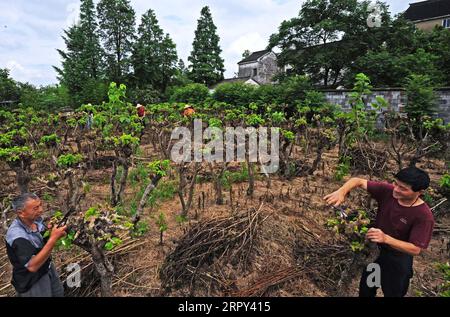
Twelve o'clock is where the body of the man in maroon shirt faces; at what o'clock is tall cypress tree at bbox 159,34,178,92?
The tall cypress tree is roughly at 3 o'clock from the man in maroon shirt.

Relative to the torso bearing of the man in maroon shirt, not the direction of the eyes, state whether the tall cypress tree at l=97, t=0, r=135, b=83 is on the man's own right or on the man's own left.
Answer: on the man's own right

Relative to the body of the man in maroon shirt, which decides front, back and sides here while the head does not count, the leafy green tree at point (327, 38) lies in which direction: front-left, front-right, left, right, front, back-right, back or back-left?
back-right

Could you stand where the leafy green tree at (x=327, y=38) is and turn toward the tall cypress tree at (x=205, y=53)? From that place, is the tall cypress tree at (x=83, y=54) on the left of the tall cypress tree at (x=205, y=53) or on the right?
left

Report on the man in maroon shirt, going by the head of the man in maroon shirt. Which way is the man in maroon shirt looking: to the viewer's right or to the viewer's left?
to the viewer's left

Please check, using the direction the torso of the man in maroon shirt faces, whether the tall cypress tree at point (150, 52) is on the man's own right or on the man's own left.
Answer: on the man's own right

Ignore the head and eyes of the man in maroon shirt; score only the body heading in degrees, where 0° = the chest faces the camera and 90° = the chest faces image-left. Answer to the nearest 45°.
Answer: approximately 45°

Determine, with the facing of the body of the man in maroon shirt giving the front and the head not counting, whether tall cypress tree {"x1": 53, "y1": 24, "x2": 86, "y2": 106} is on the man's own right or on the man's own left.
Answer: on the man's own right

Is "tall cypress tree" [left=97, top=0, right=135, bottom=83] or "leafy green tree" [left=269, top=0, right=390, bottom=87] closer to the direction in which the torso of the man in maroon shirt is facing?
the tall cypress tree
